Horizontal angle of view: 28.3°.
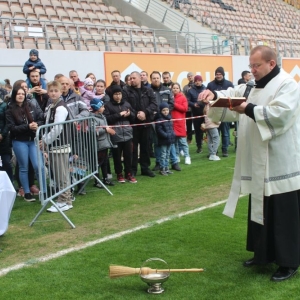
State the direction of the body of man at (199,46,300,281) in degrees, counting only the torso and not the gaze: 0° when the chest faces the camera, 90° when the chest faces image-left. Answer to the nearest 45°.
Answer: approximately 45°

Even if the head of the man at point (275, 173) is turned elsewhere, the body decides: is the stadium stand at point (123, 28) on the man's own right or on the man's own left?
on the man's own right

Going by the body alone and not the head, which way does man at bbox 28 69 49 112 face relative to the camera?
toward the camera

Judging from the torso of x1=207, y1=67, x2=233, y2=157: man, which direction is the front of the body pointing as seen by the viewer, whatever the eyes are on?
toward the camera

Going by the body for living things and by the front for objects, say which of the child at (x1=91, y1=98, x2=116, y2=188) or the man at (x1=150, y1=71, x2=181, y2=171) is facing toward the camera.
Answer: the man

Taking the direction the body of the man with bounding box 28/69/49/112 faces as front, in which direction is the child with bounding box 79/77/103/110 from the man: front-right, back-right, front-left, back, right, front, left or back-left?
back-left

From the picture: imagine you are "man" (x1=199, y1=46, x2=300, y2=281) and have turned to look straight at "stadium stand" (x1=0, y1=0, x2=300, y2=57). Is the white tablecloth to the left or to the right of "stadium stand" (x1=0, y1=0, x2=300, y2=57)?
left

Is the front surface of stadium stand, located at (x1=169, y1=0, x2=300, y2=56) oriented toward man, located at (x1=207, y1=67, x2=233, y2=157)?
yes

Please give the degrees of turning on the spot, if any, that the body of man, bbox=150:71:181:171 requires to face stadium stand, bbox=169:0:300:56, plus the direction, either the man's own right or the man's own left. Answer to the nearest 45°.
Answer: approximately 180°

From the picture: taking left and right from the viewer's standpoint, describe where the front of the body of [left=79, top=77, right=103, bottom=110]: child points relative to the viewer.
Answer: facing the viewer and to the right of the viewer

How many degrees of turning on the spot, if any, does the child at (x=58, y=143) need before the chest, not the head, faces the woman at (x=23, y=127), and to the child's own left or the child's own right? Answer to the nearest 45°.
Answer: approximately 90° to the child's own right

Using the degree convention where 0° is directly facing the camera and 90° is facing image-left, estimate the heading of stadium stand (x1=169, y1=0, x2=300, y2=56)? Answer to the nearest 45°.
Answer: approximately 0°

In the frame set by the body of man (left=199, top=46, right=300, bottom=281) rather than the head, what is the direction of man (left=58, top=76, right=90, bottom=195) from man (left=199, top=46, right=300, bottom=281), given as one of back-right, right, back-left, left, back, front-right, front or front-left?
right

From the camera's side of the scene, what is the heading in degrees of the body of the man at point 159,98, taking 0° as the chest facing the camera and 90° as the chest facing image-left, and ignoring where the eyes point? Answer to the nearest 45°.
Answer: approximately 0°

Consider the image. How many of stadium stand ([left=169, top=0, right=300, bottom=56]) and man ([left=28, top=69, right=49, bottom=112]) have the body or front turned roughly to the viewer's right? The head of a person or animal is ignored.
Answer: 0

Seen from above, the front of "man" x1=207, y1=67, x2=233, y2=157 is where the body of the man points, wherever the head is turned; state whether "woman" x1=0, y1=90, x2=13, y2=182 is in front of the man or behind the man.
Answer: in front

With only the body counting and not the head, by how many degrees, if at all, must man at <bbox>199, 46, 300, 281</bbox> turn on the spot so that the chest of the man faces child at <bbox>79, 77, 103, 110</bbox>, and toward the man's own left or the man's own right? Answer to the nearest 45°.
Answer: approximately 90° to the man's own right

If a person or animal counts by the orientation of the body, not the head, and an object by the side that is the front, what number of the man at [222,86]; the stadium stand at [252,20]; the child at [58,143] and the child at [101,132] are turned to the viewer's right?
1
